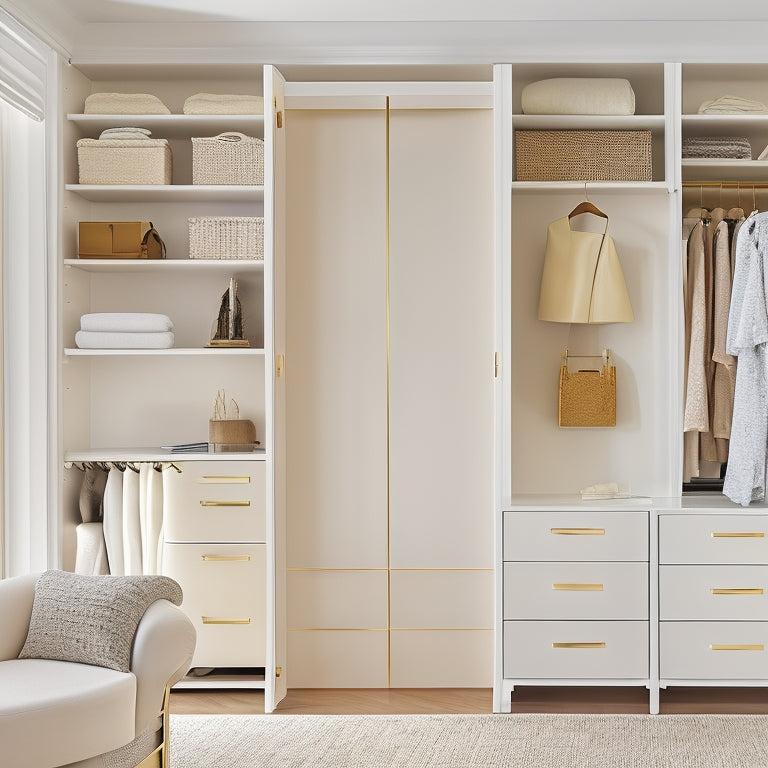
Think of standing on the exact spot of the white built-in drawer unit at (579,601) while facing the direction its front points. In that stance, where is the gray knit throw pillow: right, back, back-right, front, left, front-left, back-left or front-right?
front-right

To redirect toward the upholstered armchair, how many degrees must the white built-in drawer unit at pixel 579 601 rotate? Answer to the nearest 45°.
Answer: approximately 45° to its right

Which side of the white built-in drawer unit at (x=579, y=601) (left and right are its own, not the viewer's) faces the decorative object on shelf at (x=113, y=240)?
right

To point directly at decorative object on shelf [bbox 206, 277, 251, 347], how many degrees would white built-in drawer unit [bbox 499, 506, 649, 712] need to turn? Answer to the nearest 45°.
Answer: approximately 90° to its right

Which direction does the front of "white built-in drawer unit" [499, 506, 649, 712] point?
toward the camera

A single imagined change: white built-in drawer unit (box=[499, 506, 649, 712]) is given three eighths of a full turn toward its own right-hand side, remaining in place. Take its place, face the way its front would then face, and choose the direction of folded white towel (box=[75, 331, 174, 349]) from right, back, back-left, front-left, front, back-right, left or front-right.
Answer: front-left

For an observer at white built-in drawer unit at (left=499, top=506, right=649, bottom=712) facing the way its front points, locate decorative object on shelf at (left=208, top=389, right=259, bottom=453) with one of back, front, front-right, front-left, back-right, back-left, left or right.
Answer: right

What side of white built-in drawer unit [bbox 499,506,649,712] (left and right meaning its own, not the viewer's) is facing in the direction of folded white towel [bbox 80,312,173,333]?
right
